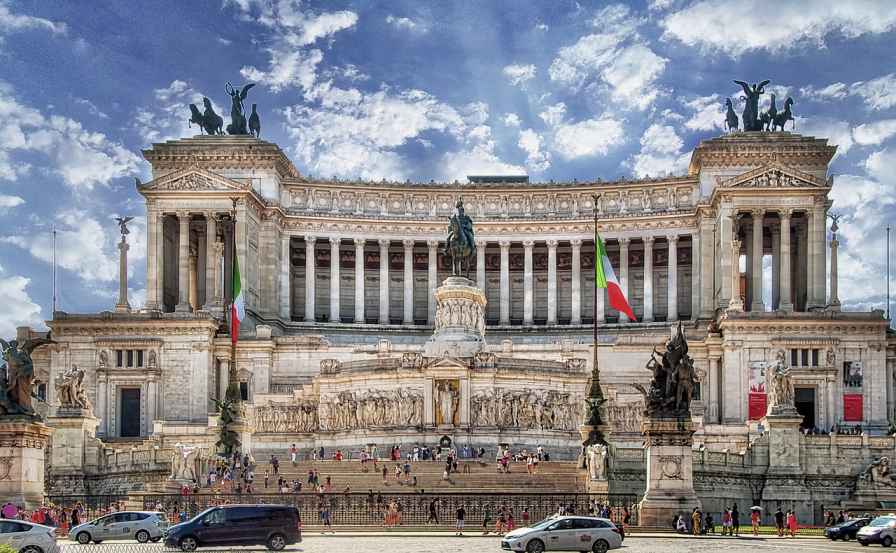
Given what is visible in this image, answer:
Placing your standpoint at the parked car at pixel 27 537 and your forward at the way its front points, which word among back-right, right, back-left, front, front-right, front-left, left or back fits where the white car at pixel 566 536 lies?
back

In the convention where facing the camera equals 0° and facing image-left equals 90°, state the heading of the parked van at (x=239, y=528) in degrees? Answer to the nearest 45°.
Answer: approximately 90°

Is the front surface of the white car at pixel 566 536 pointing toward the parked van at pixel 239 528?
yes

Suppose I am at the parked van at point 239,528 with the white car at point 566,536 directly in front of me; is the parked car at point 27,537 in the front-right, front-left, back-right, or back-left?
back-right

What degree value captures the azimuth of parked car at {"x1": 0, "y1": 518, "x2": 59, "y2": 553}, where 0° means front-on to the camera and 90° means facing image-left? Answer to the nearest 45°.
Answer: approximately 90°

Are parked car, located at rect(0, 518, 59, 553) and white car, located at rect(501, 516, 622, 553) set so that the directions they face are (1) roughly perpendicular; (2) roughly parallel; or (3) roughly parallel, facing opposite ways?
roughly parallel

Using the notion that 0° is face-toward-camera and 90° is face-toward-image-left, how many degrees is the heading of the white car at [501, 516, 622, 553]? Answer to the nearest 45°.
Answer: approximately 90°

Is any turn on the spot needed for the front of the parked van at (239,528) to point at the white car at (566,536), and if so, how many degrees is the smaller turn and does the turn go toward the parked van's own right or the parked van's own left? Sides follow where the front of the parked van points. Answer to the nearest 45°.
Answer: approximately 180°

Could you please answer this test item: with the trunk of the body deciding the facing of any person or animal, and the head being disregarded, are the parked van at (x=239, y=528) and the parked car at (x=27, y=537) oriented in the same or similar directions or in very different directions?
same or similar directions

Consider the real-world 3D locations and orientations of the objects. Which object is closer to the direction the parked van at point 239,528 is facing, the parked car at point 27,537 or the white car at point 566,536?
the parked car

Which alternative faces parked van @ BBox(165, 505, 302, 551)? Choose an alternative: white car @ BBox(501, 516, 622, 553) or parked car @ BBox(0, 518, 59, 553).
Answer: the white car
